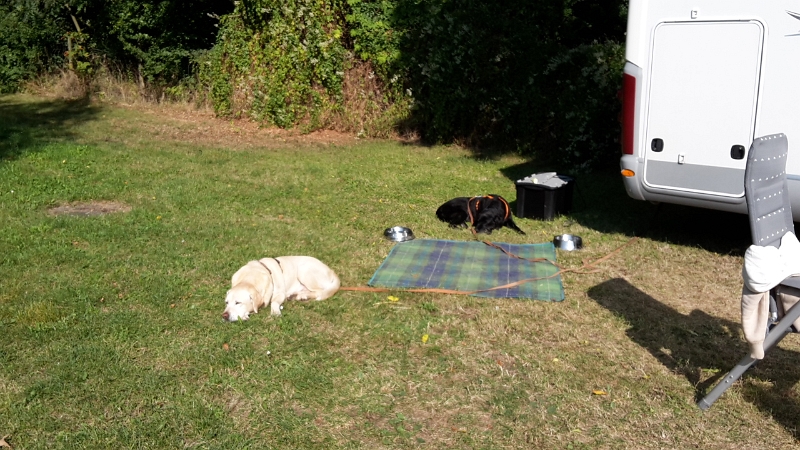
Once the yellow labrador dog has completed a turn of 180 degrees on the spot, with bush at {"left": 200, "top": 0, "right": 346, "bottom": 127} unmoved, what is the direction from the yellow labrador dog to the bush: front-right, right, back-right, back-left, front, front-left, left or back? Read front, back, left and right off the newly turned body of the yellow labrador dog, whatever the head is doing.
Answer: front-left

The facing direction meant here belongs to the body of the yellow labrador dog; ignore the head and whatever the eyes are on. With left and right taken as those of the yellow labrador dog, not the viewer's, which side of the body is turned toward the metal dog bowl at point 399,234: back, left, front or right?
back

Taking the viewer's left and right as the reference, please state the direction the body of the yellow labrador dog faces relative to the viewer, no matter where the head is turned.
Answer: facing the viewer and to the left of the viewer

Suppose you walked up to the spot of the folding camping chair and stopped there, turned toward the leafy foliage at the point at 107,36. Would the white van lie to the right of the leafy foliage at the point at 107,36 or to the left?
right

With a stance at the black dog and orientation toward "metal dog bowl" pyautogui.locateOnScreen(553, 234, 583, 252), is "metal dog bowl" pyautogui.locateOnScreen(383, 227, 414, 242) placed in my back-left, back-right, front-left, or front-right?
back-right

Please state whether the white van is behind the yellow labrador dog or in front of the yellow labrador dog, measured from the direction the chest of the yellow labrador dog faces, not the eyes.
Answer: behind
